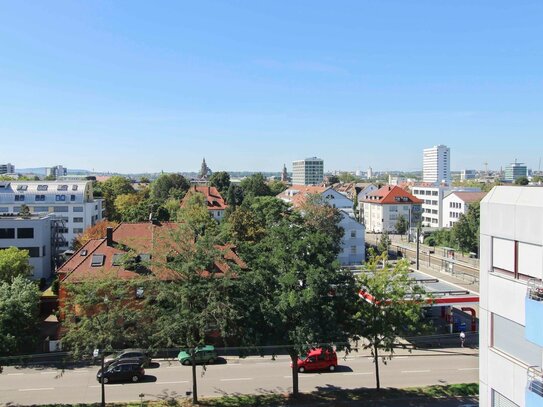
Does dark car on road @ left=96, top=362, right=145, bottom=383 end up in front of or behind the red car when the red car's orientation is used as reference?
in front

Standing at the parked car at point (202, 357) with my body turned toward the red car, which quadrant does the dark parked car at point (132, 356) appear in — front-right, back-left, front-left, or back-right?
back-right

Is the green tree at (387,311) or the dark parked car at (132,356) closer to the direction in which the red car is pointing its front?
the dark parked car

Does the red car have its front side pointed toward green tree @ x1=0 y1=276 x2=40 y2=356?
yes

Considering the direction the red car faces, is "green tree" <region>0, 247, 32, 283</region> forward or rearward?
forward

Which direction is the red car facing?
to the viewer's left

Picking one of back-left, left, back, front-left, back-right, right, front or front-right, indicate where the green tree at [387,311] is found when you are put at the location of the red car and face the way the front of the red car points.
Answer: back-left

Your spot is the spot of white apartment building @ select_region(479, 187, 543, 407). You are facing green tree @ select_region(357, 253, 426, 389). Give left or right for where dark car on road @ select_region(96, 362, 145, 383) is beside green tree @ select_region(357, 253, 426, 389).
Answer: left

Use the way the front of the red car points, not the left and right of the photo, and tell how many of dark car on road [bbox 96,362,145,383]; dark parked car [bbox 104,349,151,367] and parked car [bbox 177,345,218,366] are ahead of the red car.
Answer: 3

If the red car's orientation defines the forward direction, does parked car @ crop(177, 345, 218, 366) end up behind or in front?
in front

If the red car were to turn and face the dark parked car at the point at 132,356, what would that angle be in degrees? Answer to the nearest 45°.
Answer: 0° — it already faces it

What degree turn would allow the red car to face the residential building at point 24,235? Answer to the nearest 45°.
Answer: approximately 45° to its right
